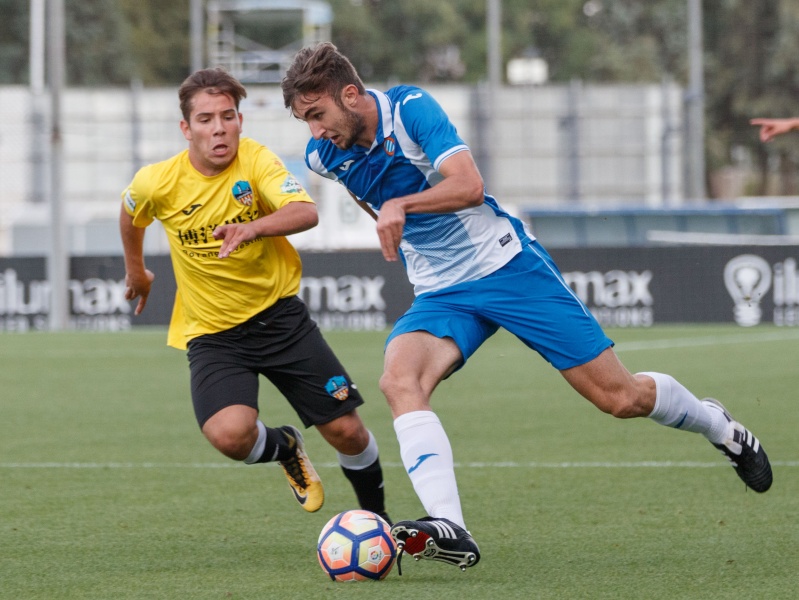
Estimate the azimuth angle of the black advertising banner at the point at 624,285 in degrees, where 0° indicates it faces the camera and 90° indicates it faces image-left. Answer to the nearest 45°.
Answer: approximately 0°

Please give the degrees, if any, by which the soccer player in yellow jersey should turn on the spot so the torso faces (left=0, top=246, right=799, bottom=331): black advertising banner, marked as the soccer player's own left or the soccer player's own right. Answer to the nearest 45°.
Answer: approximately 180°

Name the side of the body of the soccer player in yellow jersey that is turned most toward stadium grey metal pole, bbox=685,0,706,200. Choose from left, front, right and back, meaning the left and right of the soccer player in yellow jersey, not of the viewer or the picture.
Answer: back

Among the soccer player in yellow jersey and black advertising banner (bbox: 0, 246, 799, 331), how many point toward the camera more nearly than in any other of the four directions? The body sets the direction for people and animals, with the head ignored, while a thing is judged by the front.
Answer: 2

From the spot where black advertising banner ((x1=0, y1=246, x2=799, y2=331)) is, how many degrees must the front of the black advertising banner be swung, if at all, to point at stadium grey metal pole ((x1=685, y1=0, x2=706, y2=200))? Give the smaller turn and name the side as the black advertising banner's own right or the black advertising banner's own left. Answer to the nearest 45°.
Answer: approximately 180°

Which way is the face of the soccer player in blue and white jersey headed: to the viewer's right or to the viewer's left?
to the viewer's left

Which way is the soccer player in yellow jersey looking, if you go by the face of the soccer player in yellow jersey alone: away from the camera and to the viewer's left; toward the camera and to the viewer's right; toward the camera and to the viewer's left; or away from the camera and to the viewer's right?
toward the camera and to the viewer's right
